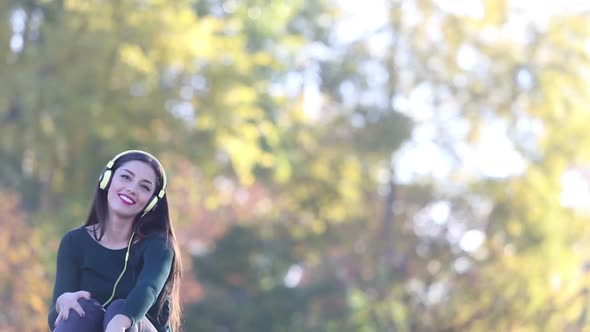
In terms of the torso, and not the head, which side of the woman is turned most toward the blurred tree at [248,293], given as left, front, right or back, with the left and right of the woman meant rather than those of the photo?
back

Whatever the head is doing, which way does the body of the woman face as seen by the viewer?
toward the camera

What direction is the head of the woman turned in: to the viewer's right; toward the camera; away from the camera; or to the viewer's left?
toward the camera

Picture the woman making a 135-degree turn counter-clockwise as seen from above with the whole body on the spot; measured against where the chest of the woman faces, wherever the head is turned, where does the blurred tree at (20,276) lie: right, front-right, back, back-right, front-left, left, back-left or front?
front-left
